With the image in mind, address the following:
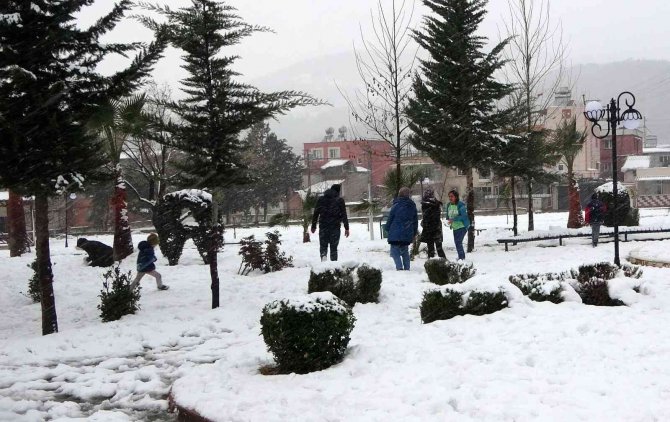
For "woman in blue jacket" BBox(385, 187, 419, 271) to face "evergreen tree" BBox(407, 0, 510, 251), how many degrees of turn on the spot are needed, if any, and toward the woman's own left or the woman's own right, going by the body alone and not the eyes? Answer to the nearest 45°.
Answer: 0° — they already face it

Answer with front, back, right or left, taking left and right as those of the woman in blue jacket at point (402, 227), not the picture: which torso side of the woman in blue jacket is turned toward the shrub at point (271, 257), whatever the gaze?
left

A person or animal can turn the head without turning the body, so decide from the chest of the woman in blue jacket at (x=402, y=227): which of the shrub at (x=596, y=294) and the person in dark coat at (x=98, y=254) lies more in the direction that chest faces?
the person in dark coat

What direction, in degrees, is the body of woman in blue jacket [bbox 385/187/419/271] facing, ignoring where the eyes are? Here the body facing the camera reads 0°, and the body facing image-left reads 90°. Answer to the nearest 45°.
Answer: approximately 180°

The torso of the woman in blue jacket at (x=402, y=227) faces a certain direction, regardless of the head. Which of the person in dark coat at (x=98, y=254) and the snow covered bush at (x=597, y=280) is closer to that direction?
the person in dark coat

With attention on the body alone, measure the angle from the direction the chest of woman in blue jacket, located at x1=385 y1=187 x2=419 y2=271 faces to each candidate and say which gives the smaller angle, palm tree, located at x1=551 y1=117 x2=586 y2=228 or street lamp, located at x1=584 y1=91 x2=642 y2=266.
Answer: the palm tree

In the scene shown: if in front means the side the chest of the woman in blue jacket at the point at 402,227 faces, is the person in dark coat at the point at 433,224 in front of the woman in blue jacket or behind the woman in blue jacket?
in front

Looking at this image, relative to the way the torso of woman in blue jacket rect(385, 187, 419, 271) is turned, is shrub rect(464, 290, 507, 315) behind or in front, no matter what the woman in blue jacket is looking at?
behind

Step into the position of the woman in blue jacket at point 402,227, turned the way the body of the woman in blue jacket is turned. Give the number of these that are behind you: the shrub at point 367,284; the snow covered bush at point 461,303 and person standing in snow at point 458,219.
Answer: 2

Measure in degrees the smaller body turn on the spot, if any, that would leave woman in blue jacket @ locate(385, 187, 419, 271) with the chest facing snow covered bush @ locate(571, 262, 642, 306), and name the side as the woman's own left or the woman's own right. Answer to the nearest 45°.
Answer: approximately 135° to the woman's own right

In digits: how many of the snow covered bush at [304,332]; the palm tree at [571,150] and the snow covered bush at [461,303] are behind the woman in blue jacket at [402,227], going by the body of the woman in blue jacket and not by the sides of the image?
2

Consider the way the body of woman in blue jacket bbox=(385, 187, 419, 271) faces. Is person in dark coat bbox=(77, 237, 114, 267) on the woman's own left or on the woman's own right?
on the woman's own left

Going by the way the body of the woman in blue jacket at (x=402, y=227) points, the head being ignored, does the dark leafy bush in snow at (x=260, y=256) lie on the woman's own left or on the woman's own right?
on the woman's own left

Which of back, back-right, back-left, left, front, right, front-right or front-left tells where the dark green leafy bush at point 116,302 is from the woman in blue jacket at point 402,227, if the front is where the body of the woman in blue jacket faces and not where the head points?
back-left

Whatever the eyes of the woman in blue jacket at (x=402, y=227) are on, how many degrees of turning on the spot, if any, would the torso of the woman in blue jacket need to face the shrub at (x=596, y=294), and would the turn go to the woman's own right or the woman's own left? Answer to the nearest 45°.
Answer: approximately 135° to the woman's own right
